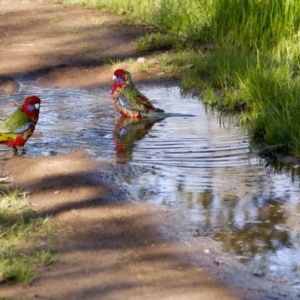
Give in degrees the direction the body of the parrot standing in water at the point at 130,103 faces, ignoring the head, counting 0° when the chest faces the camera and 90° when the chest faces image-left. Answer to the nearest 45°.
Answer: approximately 90°

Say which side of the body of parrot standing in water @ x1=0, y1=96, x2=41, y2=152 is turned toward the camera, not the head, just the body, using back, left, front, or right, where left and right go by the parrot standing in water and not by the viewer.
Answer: right

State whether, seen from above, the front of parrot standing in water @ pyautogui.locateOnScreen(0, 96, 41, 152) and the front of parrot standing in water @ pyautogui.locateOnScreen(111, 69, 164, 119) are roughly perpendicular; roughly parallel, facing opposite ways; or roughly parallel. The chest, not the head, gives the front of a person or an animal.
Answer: roughly parallel, facing opposite ways

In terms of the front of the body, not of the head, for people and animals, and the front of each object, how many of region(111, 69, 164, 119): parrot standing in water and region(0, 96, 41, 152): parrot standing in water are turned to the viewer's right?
1

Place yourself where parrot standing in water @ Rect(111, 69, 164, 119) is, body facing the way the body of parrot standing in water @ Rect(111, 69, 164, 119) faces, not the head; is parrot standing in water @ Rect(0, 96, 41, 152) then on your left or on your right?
on your left

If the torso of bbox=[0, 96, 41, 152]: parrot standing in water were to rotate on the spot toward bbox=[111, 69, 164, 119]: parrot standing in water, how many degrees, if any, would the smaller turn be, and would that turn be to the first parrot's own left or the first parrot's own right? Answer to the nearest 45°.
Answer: approximately 45° to the first parrot's own left
